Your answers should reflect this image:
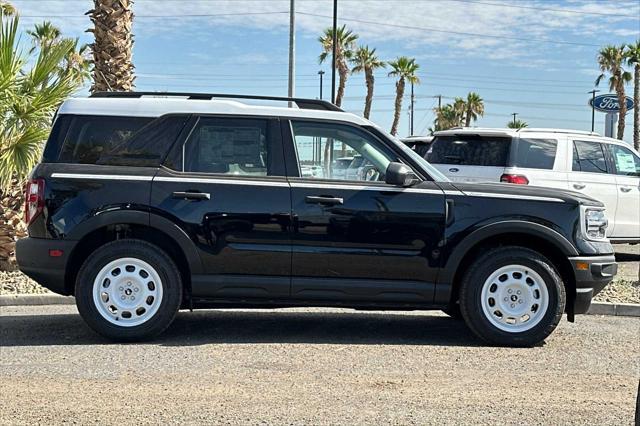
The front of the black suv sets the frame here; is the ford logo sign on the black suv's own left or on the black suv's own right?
on the black suv's own left

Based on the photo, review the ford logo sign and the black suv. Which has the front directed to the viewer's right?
the black suv

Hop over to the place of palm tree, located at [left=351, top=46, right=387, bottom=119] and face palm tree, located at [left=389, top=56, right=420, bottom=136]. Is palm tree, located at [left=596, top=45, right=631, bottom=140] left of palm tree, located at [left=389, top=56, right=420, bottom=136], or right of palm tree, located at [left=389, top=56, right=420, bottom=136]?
right

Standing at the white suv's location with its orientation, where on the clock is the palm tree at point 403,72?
The palm tree is roughly at 10 o'clock from the white suv.

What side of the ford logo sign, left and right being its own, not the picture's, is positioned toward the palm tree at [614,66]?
front

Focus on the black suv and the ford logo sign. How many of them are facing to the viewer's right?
1

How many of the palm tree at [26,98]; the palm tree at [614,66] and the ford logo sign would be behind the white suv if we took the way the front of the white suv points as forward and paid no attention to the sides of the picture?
1

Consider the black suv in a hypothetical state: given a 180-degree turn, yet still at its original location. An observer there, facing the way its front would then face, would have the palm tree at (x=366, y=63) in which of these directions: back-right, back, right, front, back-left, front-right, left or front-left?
right

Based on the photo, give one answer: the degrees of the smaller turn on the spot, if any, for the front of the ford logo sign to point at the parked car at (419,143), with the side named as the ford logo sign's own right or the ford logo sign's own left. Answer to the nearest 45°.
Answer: approximately 45° to the ford logo sign's own right

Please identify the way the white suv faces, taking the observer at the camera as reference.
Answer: facing away from the viewer and to the right of the viewer

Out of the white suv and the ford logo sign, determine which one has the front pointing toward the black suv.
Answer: the ford logo sign

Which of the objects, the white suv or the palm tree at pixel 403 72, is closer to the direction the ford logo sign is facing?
the white suv

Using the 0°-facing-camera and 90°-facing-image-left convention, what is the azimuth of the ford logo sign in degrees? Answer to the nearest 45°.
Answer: approximately 0°

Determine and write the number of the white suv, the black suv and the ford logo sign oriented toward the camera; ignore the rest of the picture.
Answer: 1

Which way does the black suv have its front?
to the viewer's right
